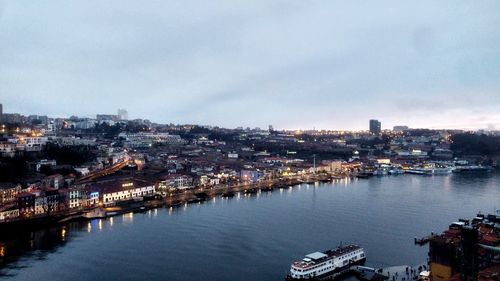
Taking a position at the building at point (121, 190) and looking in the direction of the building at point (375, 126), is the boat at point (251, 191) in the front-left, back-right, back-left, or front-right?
front-right

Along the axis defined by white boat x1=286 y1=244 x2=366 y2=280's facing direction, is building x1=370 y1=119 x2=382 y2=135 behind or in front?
behind

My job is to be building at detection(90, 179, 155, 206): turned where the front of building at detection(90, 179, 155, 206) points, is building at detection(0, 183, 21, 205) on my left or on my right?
on my right

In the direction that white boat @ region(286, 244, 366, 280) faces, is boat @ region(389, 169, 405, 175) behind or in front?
behind

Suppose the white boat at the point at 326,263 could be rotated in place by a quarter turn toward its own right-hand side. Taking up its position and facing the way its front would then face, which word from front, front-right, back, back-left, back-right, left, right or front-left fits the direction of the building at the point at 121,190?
front

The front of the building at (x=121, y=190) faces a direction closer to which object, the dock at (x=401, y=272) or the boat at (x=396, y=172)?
the dock

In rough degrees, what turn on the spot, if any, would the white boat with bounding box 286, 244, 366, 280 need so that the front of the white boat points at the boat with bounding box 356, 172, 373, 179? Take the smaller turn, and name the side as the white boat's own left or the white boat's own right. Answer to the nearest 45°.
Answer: approximately 135° to the white boat's own right

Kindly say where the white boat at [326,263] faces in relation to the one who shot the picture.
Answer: facing the viewer and to the left of the viewer

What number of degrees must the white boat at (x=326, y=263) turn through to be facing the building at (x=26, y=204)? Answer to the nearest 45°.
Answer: approximately 45° to its right

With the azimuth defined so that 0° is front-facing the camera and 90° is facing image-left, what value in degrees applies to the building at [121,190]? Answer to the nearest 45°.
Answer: approximately 315°

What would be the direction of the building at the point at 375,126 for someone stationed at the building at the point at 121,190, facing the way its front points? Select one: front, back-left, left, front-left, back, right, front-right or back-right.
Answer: left

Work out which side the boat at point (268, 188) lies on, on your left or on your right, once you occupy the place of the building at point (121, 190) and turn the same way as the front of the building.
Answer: on your left

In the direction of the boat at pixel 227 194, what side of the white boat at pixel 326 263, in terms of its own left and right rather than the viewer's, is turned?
right

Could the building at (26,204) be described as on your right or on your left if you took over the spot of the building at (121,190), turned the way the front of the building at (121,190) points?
on your right
